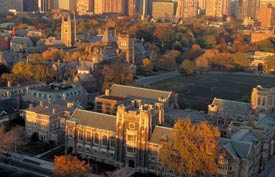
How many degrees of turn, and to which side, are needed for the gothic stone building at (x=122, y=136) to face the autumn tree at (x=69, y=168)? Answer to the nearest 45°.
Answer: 0° — it already faces it

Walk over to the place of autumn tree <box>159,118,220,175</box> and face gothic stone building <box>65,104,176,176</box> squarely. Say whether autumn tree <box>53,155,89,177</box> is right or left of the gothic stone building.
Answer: left

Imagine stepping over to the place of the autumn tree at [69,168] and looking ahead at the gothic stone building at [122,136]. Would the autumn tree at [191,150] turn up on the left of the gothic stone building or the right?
right

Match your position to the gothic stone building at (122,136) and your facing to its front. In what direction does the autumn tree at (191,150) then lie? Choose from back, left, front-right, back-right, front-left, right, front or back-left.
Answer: left

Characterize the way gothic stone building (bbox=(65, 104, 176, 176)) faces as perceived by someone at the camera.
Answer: facing the viewer and to the left of the viewer
